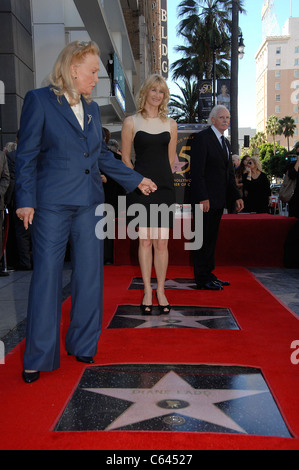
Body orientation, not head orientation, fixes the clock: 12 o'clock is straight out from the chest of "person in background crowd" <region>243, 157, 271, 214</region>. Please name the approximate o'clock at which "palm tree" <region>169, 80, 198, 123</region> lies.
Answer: The palm tree is roughly at 4 o'clock from the person in background crowd.

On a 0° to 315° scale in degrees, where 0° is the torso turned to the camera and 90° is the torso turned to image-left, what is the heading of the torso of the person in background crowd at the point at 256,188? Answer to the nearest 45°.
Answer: approximately 45°

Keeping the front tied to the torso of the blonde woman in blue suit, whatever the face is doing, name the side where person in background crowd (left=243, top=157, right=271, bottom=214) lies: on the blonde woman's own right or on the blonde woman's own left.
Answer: on the blonde woman's own left

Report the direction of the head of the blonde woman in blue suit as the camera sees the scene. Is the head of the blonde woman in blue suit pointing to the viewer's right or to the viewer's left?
to the viewer's right

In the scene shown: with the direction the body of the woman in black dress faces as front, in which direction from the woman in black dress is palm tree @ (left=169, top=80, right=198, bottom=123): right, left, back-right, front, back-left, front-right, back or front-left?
back
